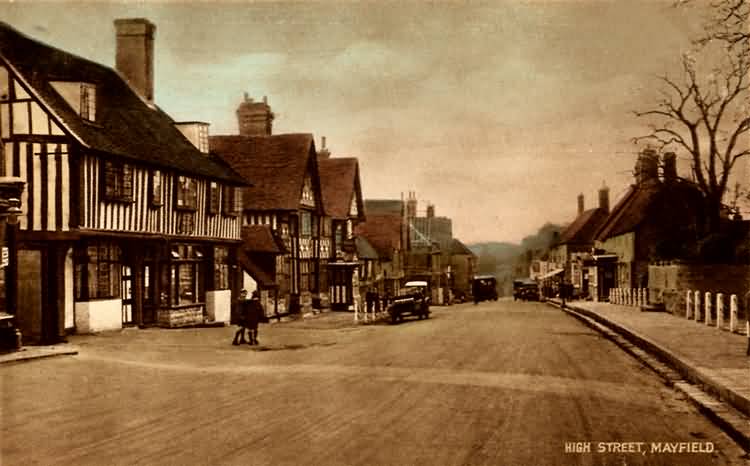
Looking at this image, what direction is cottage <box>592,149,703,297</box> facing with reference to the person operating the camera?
facing to the left of the viewer

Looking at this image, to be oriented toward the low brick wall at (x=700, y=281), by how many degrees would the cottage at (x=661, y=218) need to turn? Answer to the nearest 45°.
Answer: approximately 90° to its left

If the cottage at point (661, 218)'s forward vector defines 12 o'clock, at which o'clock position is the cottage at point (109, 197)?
the cottage at point (109, 197) is roughly at 10 o'clock from the cottage at point (661, 218).

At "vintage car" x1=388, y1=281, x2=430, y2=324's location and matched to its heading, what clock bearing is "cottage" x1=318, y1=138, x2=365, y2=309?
The cottage is roughly at 4 o'clock from the vintage car.

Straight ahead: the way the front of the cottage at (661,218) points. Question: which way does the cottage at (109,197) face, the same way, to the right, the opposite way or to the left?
the opposite way

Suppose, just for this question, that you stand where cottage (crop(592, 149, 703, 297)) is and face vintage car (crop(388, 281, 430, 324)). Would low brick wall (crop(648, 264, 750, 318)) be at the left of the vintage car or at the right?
left

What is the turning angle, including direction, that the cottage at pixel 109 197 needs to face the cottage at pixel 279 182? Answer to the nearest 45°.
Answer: approximately 90° to its left

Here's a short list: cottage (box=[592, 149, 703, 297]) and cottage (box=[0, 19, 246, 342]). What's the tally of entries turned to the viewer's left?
1

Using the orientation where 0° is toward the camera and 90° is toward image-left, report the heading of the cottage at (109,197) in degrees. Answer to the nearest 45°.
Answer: approximately 315°

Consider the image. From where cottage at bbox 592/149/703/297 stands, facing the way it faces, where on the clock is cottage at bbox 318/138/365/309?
cottage at bbox 318/138/365/309 is roughly at 11 o'clock from cottage at bbox 592/149/703/297.
